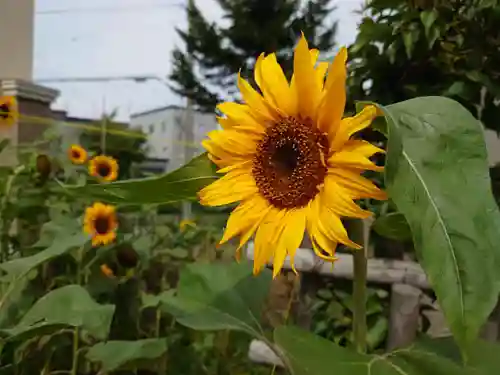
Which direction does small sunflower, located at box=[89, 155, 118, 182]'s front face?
toward the camera

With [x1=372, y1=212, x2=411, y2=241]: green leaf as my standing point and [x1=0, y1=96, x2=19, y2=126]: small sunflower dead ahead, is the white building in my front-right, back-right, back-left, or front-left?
front-right

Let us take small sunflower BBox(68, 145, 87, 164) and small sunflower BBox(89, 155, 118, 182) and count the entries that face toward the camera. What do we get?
2

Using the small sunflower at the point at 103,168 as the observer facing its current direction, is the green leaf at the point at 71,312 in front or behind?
in front

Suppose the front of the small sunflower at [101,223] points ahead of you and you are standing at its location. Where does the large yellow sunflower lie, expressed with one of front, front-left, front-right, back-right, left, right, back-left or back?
front

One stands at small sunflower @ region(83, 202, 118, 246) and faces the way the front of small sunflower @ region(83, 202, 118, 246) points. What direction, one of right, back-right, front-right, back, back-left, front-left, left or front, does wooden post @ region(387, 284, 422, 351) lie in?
front-left

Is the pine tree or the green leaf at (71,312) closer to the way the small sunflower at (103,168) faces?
the green leaf

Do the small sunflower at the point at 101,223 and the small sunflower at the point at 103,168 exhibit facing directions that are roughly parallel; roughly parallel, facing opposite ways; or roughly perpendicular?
roughly parallel

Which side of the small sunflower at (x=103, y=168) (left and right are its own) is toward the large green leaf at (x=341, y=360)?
front

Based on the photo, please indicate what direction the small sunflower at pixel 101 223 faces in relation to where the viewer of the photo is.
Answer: facing the viewer

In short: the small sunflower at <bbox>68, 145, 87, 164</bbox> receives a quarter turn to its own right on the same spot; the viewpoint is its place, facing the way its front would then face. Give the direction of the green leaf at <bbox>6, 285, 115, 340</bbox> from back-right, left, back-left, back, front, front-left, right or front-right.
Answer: left

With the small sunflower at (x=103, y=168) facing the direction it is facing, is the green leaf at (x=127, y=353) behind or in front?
in front
